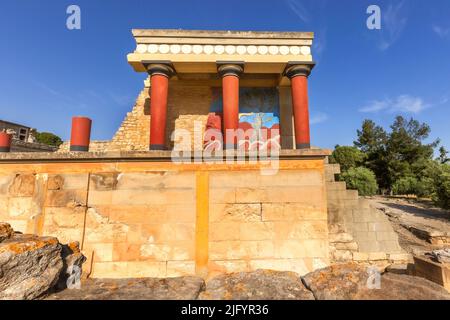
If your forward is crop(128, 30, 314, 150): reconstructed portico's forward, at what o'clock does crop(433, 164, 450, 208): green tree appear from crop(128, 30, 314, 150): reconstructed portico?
The green tree is roughly at 8 o'clock from the reconstructed portico.

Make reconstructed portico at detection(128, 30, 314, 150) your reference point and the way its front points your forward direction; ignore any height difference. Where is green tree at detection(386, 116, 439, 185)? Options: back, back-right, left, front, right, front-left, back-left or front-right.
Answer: back-left

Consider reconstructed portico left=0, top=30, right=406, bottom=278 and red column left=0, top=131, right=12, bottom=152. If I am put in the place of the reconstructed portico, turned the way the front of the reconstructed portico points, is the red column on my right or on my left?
on my right

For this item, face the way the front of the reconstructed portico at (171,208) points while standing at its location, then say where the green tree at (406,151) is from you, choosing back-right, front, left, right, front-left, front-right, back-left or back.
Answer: back-left

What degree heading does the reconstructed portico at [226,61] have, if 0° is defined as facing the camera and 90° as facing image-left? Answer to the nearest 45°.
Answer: approximately 0°

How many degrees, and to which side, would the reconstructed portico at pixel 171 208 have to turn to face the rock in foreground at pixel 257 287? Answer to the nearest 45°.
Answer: approximately 45° to its left

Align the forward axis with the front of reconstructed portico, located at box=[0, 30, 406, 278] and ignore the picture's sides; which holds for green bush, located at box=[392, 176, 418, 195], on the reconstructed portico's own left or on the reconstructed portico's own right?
on the reconstructed portico's own left
